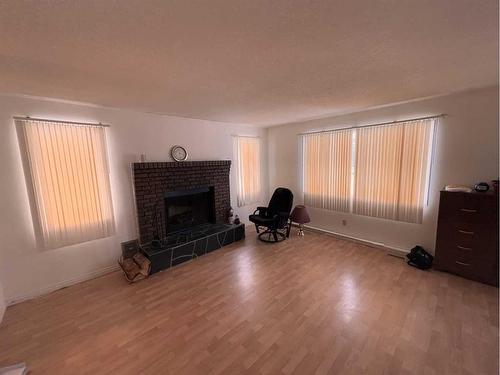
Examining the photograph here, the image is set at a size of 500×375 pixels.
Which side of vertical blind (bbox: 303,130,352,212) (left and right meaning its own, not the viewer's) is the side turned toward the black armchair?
front

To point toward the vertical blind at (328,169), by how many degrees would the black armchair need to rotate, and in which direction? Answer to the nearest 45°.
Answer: approximately 135° to its left

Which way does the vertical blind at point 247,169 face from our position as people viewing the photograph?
facing the viewer and to the right of the viewer

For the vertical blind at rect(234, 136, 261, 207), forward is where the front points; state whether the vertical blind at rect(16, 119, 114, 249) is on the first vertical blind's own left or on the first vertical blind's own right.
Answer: on the first vertical blind's own right

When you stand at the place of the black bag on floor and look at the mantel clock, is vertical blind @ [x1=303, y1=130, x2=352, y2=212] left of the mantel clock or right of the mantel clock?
right

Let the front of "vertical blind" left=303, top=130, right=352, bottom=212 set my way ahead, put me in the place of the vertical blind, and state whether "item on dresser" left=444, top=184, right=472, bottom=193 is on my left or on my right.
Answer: on my left

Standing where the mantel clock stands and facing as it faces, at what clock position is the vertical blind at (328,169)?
The vertical blind is roughly at 11 o'clock from the mantel clock.

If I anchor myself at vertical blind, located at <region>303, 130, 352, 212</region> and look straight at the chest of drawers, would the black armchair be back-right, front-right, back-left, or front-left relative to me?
back-right

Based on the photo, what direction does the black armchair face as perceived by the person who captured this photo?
facing the viewer and to the left of the viewer

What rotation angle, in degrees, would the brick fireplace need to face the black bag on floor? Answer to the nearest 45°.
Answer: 0° — it already faces it

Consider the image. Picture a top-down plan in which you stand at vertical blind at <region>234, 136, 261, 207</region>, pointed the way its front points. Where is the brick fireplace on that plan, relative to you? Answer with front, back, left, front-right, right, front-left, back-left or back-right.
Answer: right

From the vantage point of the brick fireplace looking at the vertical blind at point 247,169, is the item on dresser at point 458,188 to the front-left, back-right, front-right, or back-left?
front-right

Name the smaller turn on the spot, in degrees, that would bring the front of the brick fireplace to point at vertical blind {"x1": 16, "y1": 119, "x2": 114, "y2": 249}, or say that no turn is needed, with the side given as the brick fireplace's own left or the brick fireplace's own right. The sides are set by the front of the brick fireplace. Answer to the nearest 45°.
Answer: approximately 135° to the brick fireplace's own right
